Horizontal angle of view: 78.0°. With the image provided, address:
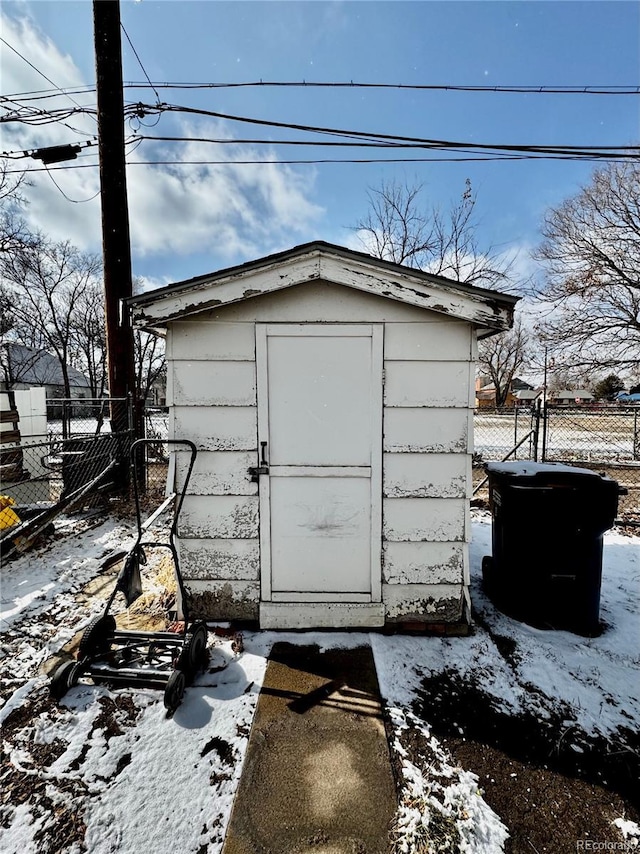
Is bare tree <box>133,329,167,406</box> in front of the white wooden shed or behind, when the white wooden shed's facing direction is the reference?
behind

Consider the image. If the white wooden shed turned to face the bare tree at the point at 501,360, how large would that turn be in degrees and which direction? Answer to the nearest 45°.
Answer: approximately 135° to its left

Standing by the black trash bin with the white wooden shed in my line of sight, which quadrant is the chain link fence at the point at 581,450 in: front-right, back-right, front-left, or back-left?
back-right

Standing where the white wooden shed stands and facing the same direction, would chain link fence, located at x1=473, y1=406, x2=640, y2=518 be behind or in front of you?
behind

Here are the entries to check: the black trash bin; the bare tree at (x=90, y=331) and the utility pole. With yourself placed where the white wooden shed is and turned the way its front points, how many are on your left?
1

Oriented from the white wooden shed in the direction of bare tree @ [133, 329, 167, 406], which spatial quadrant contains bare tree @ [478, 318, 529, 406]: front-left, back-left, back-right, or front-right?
front-right

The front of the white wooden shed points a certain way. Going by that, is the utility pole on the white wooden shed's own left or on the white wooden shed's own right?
on the white wooden shed's own right

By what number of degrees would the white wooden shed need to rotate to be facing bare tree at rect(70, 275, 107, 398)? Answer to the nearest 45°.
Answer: approximately 135° to its right

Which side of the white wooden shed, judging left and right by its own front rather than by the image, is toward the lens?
front
